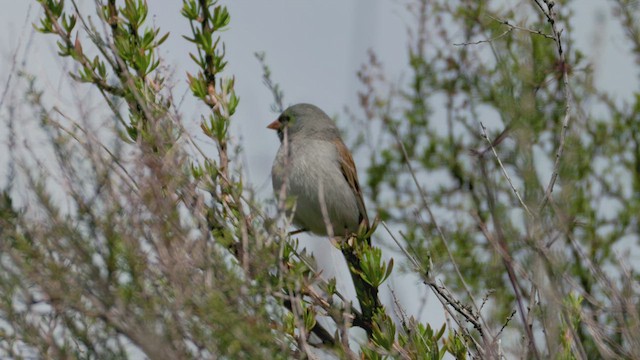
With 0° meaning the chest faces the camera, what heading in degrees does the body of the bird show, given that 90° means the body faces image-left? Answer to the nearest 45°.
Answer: approximately 45°
